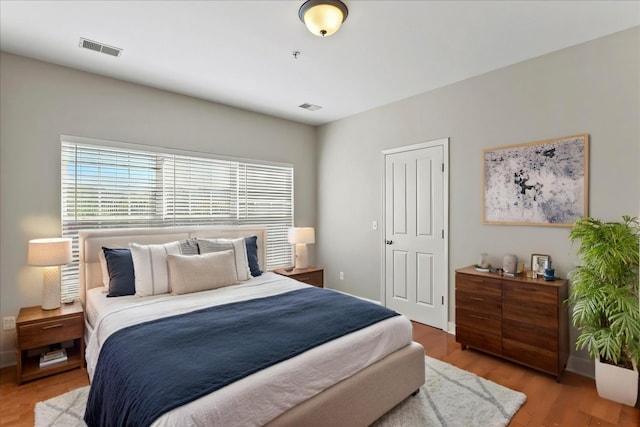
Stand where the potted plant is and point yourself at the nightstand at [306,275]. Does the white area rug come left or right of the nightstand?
left

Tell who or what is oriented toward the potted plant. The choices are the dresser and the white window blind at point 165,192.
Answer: the white window blind

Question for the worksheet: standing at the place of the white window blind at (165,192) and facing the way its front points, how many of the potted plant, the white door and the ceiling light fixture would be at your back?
0

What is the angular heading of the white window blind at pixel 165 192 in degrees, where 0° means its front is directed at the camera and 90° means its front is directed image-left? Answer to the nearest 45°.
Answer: approximately 315°

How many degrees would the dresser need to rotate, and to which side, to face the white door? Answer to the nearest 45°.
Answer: approximately 90° to its right

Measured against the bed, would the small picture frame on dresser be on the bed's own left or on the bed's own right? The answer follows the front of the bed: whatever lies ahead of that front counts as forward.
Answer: on the bed's own left

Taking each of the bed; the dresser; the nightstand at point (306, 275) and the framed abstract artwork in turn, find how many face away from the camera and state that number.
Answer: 0

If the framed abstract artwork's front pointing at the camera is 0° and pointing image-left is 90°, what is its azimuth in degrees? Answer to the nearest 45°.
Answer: approximately 45°

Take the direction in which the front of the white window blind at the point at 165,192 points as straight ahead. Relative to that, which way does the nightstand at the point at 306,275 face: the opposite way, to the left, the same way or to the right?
the same way

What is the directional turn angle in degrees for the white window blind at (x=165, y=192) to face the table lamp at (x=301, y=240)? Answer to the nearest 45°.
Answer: approximately 45° to its left

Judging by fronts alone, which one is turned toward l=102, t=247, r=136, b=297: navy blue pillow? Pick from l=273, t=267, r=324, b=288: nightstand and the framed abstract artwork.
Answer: the framed abstract artwork

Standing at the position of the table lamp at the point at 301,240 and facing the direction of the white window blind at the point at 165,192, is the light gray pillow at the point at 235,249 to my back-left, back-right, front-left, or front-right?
front-left

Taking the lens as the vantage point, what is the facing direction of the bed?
facing the viewer and to the right of the viewer

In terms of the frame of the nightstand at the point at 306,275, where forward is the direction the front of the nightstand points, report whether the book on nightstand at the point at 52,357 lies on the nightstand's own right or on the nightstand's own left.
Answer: on the nightstand's own right

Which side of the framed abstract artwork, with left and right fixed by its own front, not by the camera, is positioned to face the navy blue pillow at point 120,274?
front

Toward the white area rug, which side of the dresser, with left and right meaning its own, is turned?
front
